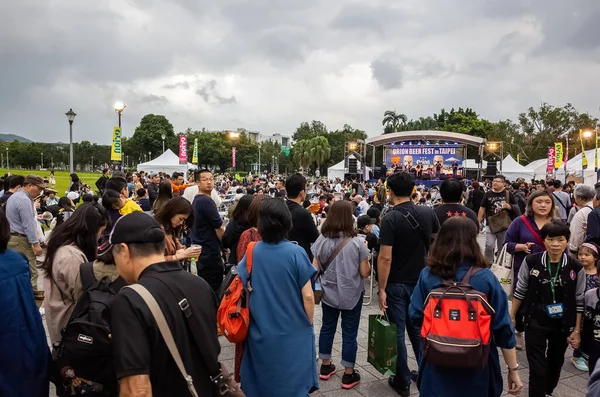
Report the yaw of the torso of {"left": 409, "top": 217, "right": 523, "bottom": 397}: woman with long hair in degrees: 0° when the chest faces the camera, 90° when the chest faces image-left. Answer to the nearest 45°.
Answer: approximately 180°

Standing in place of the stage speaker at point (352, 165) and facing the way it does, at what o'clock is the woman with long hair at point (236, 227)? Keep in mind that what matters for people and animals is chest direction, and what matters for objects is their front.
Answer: The woman with long hair is roughly at 12 o'clock from the stage speaker.

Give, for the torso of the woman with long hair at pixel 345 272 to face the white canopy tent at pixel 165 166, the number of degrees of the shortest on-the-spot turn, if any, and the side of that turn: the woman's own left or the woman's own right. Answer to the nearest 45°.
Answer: approximately 45° to the woman's own left

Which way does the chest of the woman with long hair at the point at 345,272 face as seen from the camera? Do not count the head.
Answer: away from the camera

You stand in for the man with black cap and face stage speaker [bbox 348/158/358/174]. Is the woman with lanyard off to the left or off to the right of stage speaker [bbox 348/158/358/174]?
right

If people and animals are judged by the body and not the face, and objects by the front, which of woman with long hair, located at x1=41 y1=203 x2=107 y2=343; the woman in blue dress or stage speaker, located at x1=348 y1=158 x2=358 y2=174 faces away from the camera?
the woman in blue dress

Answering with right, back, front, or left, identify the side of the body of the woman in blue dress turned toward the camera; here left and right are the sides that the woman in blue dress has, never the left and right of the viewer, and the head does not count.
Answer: back

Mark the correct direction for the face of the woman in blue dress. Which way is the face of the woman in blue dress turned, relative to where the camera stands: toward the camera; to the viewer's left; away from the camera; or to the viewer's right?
away from the camera

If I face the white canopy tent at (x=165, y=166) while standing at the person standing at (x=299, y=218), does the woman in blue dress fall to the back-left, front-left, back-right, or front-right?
back-left

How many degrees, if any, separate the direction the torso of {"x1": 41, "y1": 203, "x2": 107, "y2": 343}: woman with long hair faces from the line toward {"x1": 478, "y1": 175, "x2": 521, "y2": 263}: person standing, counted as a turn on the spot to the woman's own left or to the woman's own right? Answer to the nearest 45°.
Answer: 0° — they already face them

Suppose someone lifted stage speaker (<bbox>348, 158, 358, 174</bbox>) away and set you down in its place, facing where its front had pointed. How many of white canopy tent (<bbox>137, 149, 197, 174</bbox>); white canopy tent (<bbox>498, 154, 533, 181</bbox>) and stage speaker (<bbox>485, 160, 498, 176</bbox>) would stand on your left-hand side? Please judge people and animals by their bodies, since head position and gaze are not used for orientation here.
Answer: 2

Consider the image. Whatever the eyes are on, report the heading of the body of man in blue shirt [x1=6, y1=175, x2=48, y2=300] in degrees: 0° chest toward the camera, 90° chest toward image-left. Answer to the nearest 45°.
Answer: approximately 270°
